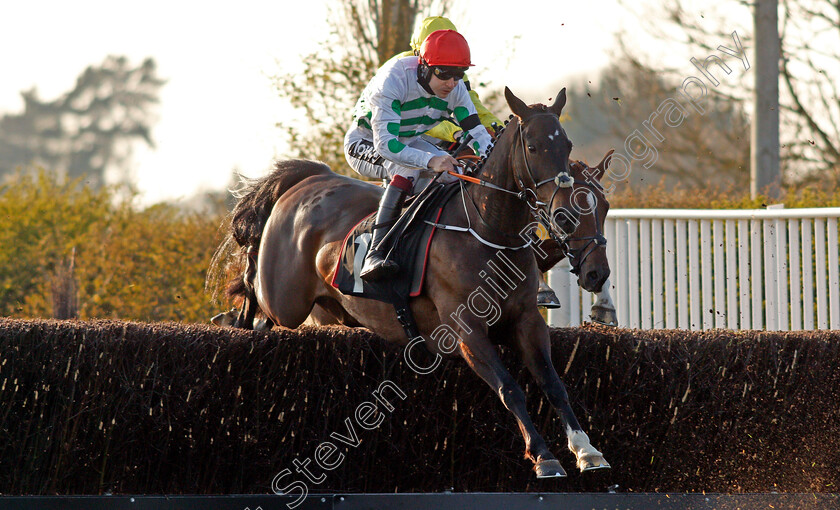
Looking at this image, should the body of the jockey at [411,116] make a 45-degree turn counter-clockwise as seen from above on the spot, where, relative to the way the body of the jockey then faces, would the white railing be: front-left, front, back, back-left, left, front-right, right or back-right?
front-left

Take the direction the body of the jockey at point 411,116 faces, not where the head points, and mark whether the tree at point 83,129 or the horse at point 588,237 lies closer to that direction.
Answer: the horse

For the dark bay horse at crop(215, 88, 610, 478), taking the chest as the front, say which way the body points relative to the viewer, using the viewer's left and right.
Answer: facing the viewer and to the right of the viewer

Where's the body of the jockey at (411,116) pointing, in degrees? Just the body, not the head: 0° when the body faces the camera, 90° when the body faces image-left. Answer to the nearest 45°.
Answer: approximately 315°
